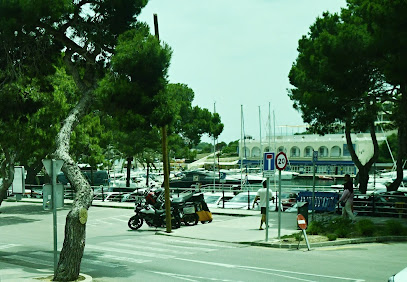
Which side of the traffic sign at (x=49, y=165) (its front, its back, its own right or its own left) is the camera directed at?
back

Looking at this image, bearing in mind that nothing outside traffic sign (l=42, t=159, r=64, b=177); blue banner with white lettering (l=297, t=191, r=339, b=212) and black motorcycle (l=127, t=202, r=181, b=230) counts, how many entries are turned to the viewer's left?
1

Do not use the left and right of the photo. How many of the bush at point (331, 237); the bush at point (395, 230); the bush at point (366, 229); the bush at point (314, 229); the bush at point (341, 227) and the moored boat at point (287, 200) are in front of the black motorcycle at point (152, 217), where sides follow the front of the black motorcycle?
0

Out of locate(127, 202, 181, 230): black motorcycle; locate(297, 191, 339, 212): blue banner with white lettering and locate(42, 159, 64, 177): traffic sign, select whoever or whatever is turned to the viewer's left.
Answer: the black motorcycle

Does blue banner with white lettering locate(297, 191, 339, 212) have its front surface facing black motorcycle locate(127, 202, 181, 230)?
no

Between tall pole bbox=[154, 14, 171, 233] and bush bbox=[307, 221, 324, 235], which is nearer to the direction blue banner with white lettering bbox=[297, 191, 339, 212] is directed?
the bush

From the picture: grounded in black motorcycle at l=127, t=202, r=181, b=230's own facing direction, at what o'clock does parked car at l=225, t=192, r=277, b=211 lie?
The parked car is roughly at 4 o'clock from the black motorcycle.

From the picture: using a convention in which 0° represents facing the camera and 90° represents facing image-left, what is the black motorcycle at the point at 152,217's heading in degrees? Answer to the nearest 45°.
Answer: approximately 90°

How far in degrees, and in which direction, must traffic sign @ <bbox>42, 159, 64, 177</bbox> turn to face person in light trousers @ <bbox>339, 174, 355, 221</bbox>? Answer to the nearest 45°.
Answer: approximately 45° to its right

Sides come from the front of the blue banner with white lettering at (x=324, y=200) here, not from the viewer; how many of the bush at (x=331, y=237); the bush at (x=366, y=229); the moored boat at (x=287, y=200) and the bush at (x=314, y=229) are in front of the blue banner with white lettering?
3

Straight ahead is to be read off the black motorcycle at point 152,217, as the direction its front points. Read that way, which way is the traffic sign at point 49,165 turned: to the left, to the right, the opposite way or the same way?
to the right
